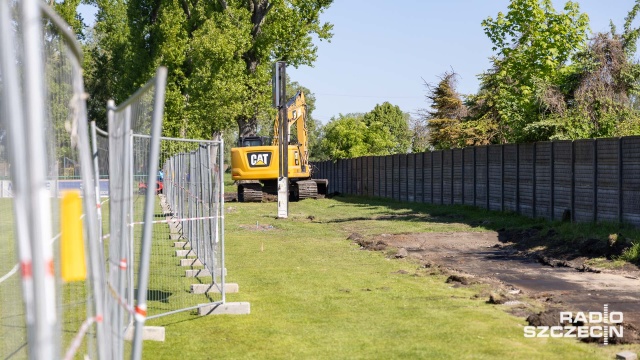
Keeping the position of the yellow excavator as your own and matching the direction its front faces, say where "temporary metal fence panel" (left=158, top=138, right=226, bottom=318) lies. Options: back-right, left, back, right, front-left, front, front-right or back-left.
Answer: back-right

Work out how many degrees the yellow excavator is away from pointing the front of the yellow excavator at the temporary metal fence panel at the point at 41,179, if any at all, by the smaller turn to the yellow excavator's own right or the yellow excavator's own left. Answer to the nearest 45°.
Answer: approximately 135° to the yellow excavator's own right

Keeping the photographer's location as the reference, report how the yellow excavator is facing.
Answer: facing away from the viewer and to the right of the viewer

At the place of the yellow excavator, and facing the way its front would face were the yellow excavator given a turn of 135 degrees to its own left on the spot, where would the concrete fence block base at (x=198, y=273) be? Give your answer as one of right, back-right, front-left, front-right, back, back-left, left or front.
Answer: left

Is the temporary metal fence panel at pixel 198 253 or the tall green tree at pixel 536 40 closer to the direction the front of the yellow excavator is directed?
the tall green tree

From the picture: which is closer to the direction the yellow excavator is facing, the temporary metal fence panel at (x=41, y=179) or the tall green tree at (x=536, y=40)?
the tall green tree

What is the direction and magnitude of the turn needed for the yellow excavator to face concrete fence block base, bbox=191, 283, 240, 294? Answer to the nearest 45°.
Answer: approximately 135° to its right

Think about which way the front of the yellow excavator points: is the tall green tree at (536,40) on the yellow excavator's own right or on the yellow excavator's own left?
on the yellow excavator's own right
